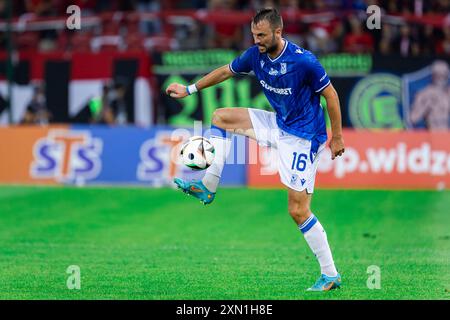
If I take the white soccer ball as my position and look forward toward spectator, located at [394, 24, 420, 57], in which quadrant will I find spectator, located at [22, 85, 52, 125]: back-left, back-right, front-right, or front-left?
front-left

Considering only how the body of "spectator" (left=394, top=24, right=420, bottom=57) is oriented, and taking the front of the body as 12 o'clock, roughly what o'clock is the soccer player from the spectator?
The soccer player is roughly at 12 o'clock from the spectator.

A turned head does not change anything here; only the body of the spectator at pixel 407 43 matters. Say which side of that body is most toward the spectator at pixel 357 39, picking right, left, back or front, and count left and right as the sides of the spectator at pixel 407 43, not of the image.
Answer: right

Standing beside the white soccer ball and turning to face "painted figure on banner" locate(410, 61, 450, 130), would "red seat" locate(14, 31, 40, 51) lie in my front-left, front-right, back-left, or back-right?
front-left

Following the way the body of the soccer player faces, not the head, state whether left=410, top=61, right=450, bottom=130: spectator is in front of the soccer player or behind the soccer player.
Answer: behind

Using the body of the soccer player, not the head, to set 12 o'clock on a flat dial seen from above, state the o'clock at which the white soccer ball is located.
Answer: The white soccer ball is roughly at 2 o'clock from the soccer player.

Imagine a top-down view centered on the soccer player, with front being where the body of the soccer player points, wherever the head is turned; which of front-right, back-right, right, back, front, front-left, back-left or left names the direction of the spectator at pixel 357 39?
back-right

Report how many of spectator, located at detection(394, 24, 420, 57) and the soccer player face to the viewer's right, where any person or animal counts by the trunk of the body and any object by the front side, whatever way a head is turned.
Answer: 0

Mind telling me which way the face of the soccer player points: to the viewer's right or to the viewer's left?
to the viewer's left

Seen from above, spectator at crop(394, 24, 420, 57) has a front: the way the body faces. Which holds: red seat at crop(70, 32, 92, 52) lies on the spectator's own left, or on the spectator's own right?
on the spectator's own right

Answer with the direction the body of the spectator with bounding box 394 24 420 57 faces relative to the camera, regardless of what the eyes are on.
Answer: toward the camera
